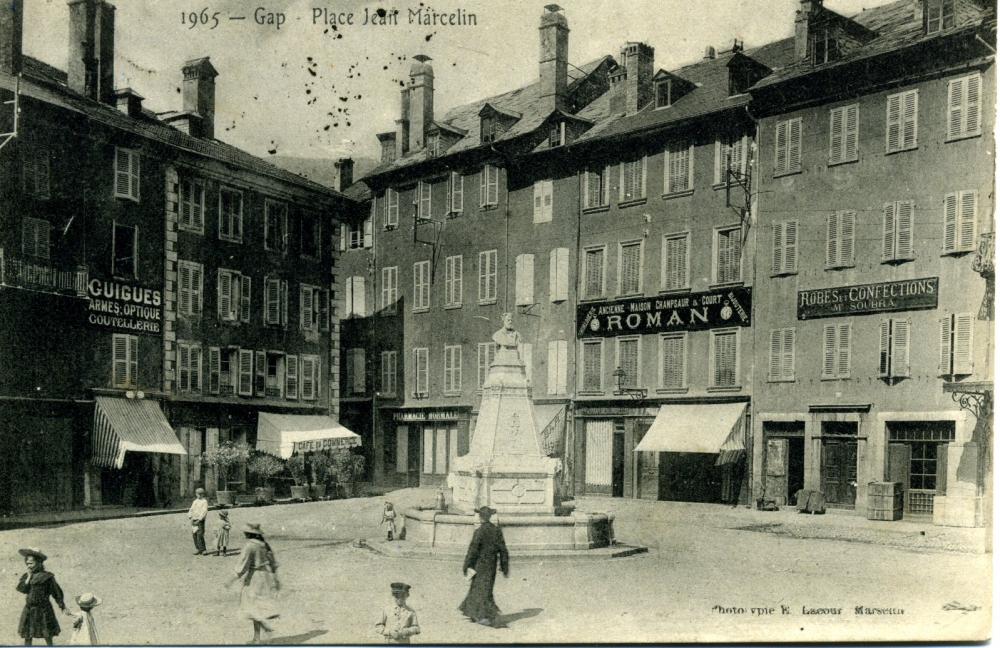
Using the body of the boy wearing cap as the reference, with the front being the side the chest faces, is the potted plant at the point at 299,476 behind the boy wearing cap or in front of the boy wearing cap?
behind

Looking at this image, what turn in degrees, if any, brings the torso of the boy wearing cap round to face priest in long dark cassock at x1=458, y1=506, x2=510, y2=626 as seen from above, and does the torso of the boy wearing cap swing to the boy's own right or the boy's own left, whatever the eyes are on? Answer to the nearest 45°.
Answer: approximately 135° to the boy's own left

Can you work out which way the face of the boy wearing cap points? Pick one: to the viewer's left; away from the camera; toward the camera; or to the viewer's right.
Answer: toward the camera

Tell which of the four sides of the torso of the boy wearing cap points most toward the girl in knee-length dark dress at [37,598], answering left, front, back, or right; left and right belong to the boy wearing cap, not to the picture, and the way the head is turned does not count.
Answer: right

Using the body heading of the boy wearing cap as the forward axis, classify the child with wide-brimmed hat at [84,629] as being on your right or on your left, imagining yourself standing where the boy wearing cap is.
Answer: on your right

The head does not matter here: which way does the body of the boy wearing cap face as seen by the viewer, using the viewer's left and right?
facing the viewer

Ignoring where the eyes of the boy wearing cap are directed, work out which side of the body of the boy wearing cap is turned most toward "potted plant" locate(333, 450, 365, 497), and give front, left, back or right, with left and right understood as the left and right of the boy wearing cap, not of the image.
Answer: back

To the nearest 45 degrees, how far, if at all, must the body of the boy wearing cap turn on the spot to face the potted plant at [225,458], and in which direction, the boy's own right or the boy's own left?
approximately 180°

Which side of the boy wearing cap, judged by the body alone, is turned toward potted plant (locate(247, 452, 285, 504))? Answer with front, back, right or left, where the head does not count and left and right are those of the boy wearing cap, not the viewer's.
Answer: back

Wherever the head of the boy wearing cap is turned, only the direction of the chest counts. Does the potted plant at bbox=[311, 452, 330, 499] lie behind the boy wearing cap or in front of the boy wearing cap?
behind
